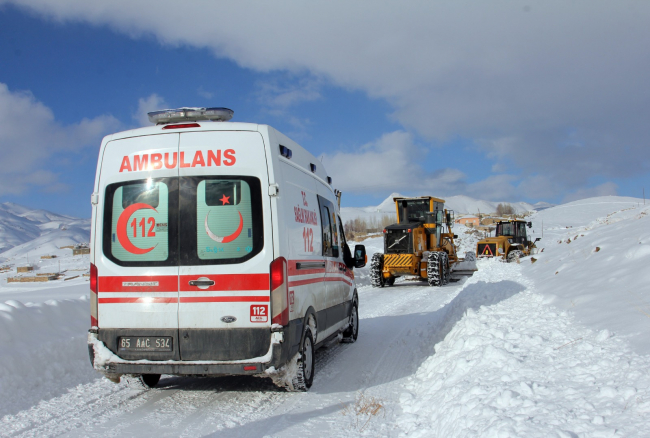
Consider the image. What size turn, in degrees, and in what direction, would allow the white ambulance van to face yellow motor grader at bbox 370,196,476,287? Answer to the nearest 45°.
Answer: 0° — it already faces it

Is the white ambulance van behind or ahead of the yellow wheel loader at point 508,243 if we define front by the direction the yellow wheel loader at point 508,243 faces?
behind

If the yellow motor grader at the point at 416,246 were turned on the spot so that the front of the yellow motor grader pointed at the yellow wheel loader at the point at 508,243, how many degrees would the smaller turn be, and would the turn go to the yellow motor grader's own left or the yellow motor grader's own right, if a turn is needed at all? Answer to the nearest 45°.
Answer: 0° — it already faces it

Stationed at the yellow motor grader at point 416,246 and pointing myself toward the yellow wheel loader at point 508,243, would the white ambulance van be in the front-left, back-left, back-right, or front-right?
back-right

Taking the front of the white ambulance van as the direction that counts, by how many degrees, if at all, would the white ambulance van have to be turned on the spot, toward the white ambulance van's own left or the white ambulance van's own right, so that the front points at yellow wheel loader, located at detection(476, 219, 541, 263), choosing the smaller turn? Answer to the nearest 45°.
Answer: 0° — it already faces it

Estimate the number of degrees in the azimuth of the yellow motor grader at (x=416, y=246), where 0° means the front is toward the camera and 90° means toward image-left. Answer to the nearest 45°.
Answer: approximately 225°

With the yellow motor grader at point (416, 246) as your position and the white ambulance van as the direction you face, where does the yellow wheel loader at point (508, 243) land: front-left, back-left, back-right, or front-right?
back-left

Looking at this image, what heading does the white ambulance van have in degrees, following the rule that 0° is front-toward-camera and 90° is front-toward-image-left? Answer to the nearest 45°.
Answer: approximately 225°
